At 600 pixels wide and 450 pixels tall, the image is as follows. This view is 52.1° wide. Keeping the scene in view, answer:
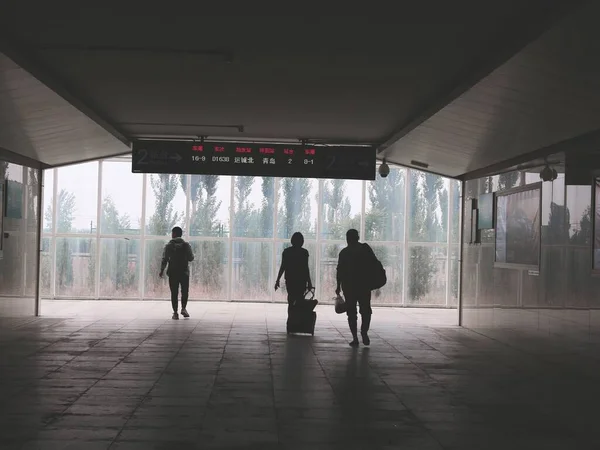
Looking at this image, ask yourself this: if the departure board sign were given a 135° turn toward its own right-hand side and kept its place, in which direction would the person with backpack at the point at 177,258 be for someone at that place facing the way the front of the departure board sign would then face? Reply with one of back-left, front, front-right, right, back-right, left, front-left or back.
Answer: front

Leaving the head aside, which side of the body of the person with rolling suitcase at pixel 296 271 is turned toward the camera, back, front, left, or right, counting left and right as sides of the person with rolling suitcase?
back

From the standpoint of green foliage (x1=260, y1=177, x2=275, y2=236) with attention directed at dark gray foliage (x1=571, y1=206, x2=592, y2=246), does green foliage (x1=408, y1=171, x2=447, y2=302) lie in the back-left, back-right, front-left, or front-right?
front-left

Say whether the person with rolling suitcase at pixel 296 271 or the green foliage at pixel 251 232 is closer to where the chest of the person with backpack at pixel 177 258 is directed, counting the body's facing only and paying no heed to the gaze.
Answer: the green foliage

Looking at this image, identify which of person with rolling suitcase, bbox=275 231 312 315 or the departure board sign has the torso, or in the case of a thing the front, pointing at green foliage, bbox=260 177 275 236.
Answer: the person with rolling suitcase

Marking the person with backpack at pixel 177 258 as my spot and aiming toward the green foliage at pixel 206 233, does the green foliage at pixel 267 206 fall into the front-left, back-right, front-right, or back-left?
front-right

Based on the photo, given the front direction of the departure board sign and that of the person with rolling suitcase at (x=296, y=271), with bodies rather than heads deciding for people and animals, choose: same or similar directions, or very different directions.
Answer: very different directions

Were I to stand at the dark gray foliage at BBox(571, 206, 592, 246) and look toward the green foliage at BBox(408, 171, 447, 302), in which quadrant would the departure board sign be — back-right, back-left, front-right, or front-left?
front-left

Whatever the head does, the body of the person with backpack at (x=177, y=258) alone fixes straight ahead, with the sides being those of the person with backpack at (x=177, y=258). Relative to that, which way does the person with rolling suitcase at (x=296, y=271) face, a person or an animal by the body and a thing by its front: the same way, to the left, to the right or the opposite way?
the same way

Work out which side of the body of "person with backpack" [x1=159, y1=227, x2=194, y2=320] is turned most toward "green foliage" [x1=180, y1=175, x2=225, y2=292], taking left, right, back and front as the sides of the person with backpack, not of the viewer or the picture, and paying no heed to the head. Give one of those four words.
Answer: front

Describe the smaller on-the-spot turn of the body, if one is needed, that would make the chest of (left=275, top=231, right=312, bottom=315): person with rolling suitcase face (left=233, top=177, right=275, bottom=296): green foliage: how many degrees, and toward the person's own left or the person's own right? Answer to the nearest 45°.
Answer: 0° — they already face it

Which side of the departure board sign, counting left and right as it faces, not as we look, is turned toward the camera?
front

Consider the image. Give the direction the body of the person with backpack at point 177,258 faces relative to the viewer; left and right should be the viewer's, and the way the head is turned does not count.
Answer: facing away from the viewer

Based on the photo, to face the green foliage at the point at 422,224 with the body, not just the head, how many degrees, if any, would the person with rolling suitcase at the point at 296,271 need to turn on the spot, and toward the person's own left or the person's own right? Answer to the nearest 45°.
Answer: approximately 45° to the person's own right

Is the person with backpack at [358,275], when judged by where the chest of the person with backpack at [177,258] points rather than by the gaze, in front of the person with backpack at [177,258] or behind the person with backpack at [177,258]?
behind

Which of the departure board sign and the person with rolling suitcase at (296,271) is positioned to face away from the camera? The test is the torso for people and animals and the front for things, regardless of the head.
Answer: the person with rolling suitcase

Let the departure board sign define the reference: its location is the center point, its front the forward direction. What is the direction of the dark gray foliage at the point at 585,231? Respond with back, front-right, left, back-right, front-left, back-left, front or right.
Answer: front-left

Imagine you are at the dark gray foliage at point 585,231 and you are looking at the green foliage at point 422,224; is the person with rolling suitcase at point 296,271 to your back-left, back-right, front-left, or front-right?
front-left
